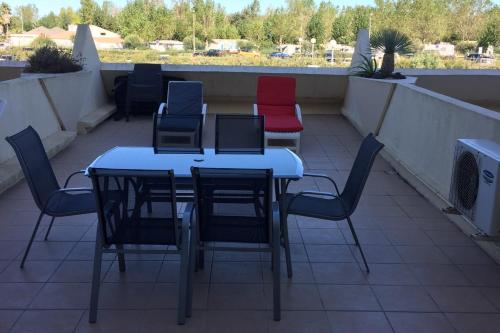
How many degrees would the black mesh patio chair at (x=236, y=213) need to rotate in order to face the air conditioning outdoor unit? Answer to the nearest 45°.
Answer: approximately 90° to its right

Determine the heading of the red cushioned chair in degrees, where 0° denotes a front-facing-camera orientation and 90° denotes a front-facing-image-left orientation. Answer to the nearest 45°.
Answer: approximately 0°

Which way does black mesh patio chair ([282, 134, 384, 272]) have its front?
to the viewer's left

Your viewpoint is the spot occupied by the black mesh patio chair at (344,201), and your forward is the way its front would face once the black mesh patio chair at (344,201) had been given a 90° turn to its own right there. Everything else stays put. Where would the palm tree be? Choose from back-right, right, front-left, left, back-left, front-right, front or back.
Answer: front

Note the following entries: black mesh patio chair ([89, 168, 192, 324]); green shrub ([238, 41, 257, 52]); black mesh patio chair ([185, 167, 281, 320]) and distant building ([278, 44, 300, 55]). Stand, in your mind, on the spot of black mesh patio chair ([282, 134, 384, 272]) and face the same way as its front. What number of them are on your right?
2

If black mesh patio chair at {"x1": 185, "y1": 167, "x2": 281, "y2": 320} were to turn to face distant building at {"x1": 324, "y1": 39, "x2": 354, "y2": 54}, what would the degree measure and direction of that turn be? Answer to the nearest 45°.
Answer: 0° — it already faces it

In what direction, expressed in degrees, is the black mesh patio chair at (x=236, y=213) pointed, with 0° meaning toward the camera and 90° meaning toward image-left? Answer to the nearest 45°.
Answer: approximately 180°

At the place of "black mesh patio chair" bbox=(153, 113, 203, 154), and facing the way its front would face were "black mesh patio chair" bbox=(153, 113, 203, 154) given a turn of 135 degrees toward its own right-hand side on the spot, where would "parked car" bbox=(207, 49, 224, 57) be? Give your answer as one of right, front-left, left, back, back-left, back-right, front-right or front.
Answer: front-right

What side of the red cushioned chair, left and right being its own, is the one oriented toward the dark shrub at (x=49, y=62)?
right

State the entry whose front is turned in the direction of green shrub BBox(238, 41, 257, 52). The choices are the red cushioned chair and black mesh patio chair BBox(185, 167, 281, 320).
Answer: the black mesh patio chair

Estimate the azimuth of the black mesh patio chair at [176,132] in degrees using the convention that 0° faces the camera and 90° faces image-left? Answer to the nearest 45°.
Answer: approximately 0°
